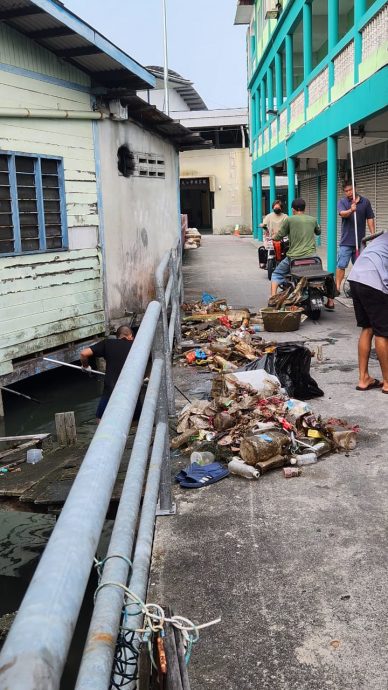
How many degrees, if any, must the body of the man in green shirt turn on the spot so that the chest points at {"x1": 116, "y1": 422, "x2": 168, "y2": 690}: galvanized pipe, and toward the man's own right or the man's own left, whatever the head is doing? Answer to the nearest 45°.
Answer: approximately 135° to the man's own left

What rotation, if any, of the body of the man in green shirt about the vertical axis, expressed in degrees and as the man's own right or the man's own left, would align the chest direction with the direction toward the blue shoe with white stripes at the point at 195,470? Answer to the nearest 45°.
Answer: approximately 135° to the man's own left

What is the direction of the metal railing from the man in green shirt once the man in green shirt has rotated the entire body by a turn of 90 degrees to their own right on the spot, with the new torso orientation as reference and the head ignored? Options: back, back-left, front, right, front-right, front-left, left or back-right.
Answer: back-right

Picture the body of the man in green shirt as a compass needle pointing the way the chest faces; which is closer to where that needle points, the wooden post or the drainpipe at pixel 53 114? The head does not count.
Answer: the drainpipe

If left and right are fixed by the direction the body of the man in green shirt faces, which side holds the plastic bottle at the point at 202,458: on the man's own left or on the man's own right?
on the man's own left

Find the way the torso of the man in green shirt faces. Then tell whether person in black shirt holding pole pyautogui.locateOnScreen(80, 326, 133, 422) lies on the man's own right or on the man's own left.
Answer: on the man's own left

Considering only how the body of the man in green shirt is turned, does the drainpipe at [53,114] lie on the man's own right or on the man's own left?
on the man's own left

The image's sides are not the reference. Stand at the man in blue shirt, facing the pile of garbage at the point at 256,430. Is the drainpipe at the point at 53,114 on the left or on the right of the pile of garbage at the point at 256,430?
right

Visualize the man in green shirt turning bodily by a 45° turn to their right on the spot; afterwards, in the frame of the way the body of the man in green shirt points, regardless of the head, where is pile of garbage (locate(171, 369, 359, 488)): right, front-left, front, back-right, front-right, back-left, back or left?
back

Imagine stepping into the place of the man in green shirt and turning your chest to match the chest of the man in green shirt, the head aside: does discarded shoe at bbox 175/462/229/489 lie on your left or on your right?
on your left

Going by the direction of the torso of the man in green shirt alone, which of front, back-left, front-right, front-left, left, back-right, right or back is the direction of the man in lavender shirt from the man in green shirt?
back-left

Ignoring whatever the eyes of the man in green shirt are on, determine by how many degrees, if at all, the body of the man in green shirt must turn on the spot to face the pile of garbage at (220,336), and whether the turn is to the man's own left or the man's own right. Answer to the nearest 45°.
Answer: approximately 90° to the man's own left

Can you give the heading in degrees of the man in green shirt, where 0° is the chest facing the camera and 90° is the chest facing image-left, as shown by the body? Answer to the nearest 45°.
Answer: approximately 135°
